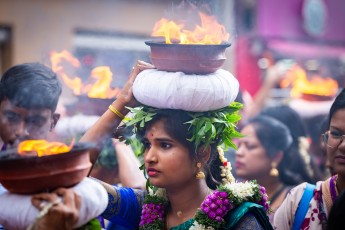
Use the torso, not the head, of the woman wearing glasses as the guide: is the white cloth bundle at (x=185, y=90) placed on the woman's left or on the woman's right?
on the woman's right

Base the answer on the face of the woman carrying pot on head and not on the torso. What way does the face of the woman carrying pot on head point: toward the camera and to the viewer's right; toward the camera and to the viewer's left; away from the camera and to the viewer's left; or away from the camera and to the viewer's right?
toward the camera and to the viewer's left

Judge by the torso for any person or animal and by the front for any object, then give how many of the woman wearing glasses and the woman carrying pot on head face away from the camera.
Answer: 0

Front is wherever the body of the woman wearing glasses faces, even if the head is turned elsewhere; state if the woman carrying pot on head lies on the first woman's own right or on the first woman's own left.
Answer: on the first woman's own right

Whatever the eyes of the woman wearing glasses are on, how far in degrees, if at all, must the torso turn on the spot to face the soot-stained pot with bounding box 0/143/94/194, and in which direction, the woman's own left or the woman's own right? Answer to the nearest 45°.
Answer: approximately 45° to the woman's own right

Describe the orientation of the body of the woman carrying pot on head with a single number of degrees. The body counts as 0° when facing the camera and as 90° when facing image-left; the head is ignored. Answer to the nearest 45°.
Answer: approximately 45°
